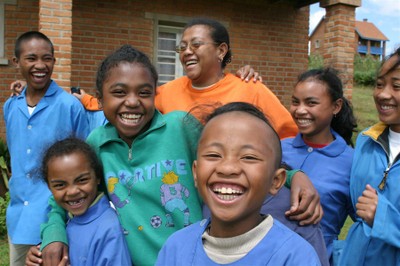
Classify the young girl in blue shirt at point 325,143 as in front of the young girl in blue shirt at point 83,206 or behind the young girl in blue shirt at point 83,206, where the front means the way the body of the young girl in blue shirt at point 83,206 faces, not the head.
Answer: behind

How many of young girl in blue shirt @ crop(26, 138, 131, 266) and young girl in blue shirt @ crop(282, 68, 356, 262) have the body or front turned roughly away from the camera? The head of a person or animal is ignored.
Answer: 0

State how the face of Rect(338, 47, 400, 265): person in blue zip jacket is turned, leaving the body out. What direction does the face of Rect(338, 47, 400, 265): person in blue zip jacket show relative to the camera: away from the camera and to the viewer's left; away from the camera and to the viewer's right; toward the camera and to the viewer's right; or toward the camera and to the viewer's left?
toward the camera and to the viewer's left

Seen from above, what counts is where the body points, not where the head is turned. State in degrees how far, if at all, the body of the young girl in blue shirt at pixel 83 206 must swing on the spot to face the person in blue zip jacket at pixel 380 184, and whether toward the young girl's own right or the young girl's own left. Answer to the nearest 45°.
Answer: approximately 135° to the young girl's own left

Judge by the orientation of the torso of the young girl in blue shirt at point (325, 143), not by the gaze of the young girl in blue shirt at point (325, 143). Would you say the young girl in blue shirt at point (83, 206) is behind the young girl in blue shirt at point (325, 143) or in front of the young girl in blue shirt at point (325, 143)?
in front

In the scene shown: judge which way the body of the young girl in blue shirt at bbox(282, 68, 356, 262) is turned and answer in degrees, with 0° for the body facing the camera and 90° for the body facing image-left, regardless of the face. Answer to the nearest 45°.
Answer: approximately 45°
